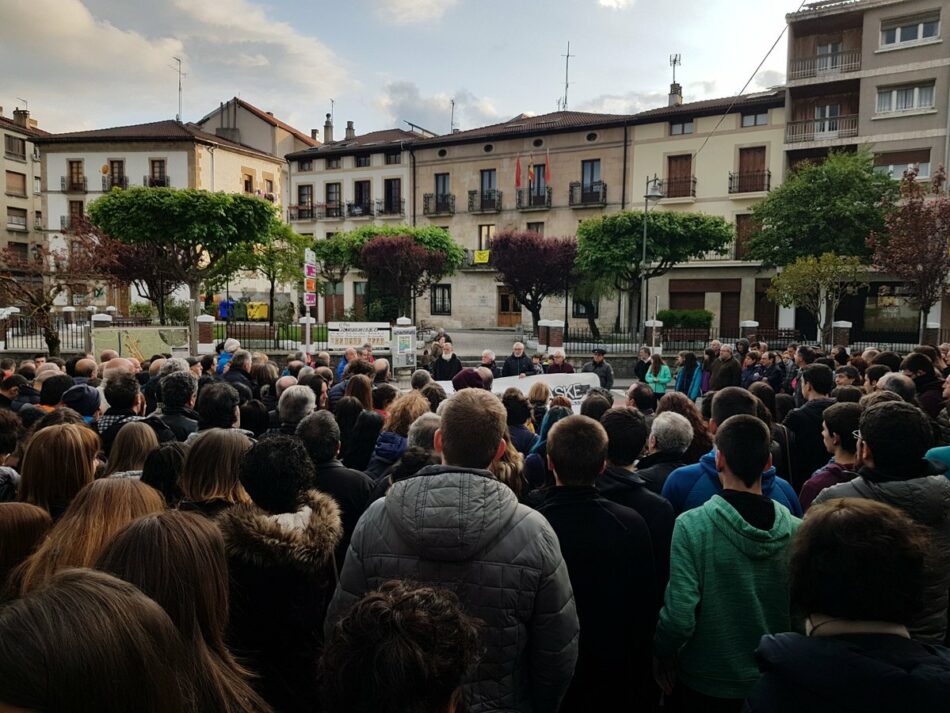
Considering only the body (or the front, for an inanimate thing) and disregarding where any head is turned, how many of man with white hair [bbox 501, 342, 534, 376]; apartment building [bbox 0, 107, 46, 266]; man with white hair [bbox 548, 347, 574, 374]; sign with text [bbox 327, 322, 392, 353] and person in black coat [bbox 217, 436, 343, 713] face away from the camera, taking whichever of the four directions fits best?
1

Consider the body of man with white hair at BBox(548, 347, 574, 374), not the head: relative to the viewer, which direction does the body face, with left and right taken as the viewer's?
facing the viewer

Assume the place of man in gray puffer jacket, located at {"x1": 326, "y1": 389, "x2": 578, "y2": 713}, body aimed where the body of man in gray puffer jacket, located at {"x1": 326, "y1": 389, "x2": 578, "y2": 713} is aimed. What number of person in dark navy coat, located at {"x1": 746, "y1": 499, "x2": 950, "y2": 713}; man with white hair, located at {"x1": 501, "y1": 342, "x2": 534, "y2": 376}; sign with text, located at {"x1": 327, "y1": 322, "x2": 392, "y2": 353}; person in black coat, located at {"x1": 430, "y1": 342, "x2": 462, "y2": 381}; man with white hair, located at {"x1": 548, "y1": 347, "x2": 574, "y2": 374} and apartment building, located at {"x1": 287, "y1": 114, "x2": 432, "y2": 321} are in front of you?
5

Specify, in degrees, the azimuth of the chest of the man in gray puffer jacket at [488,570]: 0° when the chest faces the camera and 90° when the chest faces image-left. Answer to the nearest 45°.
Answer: approximately 180°

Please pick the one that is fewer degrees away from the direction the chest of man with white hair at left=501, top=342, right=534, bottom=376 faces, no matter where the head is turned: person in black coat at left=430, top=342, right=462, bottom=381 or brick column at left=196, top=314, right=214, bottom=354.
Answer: the person in black coat

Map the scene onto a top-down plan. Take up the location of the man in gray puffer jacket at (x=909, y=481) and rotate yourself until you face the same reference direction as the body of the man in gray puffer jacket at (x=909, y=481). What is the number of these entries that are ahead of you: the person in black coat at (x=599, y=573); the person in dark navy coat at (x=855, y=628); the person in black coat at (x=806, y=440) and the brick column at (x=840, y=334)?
2

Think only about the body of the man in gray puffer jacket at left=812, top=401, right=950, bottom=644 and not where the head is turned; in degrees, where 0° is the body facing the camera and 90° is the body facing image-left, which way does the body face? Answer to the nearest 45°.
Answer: approximately 180°

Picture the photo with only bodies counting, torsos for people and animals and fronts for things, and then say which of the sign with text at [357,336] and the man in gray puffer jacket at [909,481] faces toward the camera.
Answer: the sign with text

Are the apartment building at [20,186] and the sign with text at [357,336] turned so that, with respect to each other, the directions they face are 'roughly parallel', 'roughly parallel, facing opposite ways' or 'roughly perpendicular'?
roughly perpendicular

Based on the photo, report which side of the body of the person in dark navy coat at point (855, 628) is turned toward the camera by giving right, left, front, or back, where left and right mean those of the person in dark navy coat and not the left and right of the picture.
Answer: back

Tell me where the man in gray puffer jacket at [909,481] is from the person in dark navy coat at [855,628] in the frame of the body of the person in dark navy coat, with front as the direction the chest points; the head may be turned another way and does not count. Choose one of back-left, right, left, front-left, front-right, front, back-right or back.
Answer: front

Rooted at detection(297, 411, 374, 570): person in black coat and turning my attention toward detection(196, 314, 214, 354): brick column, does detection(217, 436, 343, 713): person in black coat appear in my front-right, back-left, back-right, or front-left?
back-left

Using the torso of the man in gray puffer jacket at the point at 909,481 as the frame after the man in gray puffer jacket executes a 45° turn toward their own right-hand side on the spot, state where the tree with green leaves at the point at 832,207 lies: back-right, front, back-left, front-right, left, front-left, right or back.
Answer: front-left

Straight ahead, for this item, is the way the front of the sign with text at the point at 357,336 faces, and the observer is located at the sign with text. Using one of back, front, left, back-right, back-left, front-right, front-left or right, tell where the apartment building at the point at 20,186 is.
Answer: back-right

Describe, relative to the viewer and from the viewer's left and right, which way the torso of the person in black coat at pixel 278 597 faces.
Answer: facing away from the viewer

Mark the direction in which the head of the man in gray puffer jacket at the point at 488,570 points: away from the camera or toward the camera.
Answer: away from the camera

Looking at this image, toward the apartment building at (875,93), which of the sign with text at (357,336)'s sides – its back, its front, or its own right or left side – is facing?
left

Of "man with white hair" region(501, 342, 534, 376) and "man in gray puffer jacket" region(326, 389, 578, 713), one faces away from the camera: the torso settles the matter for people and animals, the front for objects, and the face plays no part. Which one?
the man in gray puffer jacket

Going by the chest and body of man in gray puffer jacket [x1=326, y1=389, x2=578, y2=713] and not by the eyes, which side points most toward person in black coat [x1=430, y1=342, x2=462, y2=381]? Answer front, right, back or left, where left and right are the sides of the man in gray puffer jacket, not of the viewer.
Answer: front

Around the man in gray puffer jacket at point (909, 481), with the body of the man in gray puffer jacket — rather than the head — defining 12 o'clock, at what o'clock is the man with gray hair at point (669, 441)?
The man with gray hair is roughly at 10 o'clock from the man in gray puffer jacket.

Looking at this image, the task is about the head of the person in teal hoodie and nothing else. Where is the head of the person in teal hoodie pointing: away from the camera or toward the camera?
away from the camera
